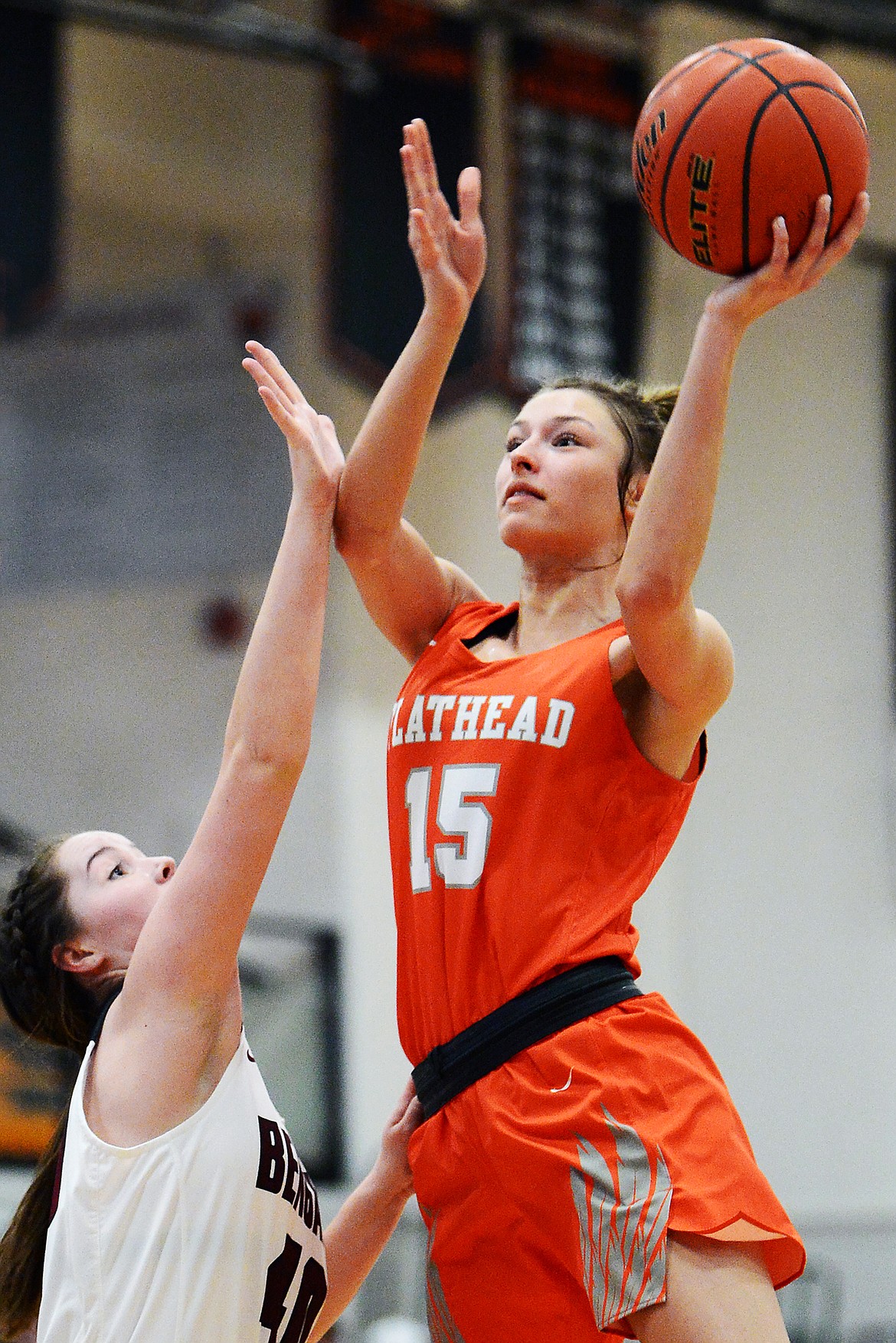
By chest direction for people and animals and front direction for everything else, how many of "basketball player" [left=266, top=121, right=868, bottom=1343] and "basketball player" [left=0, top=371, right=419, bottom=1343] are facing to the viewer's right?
1

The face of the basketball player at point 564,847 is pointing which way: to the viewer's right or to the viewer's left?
to the viewer's left

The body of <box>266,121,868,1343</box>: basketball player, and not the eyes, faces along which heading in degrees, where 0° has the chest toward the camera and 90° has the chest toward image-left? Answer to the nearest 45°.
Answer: approximately 45°

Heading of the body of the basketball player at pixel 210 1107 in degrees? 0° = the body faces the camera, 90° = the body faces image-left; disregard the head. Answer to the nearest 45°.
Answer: approximately 270°
